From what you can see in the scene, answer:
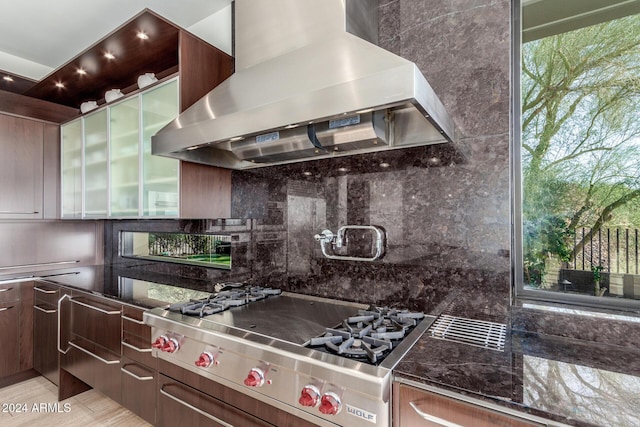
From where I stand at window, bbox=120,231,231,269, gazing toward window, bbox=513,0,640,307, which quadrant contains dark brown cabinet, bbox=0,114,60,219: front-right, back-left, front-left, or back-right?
back-right

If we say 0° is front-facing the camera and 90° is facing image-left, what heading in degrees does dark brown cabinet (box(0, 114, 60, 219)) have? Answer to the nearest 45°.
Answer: approximately 315°

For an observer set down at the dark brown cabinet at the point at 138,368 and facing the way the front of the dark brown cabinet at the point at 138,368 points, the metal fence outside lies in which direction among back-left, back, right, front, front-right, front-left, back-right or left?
left

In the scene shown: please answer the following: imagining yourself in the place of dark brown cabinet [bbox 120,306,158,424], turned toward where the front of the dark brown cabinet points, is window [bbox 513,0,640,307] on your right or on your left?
on your left

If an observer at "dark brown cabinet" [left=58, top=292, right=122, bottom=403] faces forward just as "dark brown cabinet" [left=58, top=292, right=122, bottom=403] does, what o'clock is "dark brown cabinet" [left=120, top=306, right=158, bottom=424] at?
"dark brown cabinet" [left=120, top=306, right=158, bottom=424] is roughly at 10 o'clock from "dark brown cabinet" [left=58, top=292, right=122, bottom=403].

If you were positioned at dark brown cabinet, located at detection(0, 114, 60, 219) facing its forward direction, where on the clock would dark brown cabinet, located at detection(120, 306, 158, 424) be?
dark brown cabinet, located at detection(120, 306, 158, 424) is roughly at 1 o'clock from dark brown cabinet, located at detection(0, 114, 60, 219).

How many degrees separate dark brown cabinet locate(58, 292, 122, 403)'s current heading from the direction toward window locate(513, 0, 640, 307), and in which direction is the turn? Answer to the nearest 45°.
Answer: approximately 90° to its left

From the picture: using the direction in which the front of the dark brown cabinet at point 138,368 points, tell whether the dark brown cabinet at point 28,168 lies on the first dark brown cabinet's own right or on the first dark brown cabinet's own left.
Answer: on the first dark brown cabinet's own right
